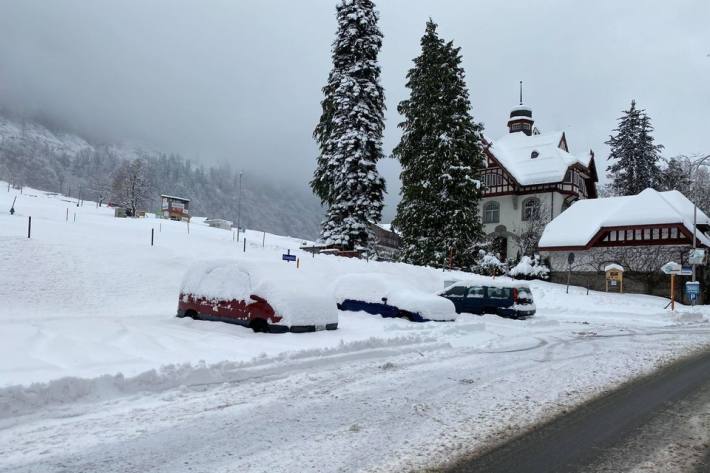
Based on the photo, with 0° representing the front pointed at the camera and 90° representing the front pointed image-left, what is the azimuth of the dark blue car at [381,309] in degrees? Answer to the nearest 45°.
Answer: approximately 315°

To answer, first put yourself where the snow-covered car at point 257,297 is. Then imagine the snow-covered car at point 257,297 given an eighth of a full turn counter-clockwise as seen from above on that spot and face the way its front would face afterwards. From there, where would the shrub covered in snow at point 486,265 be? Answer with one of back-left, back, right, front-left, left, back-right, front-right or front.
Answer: front-left

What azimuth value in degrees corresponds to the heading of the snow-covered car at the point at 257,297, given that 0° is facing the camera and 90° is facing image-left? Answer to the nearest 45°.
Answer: approximately 315°

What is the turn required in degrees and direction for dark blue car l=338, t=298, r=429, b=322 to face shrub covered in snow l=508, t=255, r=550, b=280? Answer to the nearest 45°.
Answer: approximately 90° to its left

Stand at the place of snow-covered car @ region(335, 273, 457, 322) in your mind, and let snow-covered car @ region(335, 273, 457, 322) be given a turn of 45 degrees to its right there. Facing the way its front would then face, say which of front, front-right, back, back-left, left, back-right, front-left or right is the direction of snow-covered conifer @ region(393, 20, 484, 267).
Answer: back

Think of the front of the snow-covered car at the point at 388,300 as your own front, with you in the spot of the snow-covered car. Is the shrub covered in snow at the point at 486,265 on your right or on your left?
on your left

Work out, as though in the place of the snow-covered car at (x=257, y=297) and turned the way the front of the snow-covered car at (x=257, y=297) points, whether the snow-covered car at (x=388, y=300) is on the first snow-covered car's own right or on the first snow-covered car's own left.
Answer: on the first snow-covered car's own left
